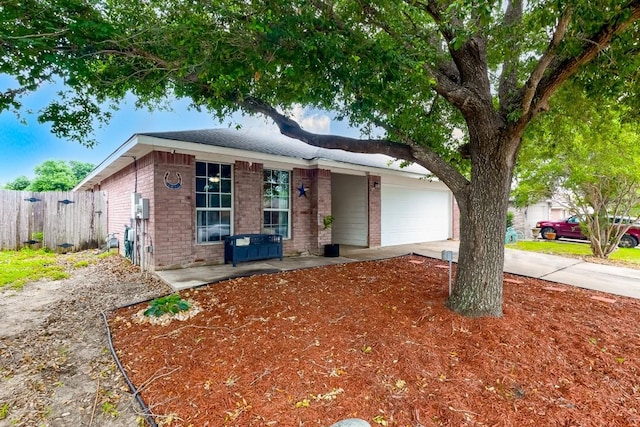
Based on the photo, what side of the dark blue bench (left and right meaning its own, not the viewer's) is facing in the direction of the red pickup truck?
left

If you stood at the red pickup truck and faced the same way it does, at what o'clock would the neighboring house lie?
The neighboring house is roughly at 2 o'clock from the red pickup truck.

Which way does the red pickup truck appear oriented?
to the viewer's left

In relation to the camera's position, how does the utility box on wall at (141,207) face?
facing the viewer and to the left of the viewer

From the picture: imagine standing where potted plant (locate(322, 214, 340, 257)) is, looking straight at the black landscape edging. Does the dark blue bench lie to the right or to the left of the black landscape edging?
right

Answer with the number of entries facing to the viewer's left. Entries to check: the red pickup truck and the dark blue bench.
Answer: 1

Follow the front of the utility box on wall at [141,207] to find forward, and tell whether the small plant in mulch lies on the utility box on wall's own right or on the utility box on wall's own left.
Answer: on the utility box on wall's own left

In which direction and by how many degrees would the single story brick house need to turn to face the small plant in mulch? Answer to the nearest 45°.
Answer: approximately 45° to its right

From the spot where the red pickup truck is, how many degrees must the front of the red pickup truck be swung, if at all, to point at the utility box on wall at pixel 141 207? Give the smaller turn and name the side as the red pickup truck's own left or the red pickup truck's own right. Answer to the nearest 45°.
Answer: approximately 90° to the red pickup truck's own left

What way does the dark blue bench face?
toward the camera

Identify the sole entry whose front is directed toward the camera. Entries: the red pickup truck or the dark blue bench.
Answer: the dark blue bench

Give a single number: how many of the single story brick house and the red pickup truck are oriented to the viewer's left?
1
